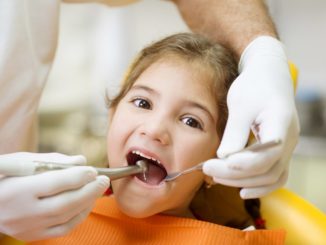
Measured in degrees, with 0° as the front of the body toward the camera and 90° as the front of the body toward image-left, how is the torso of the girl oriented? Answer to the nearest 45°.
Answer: approximately 0°
